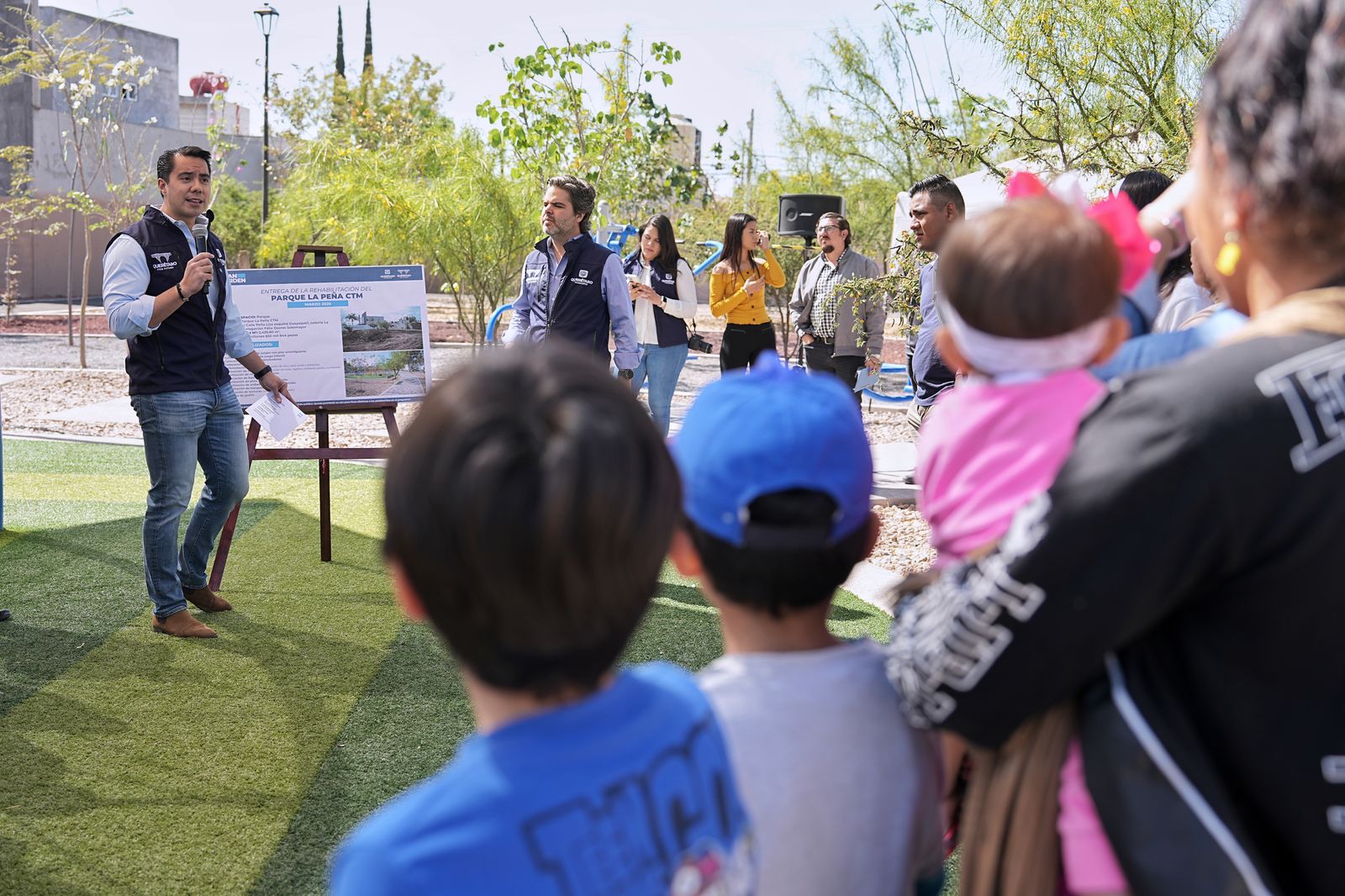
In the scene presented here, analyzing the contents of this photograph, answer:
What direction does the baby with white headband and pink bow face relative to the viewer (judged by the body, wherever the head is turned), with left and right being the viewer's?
facing away from the viewer

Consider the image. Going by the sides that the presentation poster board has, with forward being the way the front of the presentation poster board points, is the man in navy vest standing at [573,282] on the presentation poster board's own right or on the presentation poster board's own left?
on the presentation poster board's own left

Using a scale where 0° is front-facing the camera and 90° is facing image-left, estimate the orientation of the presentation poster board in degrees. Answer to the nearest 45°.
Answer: approximately 0°

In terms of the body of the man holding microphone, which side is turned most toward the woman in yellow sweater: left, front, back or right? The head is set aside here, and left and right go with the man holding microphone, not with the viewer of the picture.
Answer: left

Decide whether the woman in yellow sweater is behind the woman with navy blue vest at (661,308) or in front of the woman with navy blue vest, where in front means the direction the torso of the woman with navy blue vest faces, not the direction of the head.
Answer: behind

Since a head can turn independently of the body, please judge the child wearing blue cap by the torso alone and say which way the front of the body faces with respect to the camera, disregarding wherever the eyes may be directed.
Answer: away from the camera

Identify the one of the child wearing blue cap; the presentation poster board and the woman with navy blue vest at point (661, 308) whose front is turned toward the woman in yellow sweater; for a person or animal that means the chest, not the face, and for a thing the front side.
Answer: the child wearing blue cap

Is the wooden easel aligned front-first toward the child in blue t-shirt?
yes

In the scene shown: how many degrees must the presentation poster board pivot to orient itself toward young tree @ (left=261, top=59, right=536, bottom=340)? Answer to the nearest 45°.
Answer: approximately 180°

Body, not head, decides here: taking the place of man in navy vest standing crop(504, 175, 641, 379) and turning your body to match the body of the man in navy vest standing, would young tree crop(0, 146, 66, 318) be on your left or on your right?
on your right
